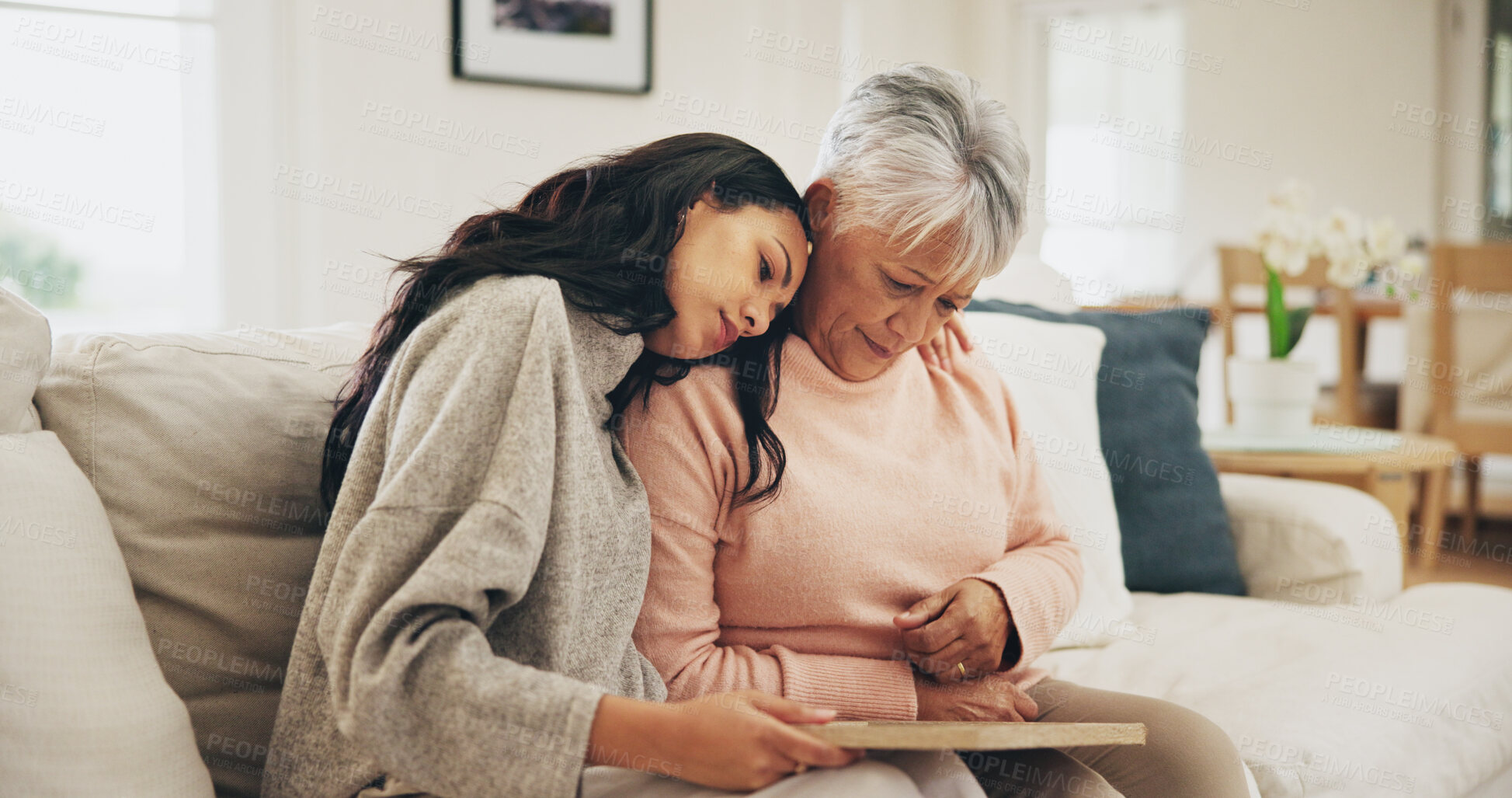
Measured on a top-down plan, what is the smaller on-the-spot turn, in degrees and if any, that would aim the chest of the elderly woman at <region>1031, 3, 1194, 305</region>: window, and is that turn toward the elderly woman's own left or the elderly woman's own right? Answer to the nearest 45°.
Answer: approximately 135° to the elderly woman's own left

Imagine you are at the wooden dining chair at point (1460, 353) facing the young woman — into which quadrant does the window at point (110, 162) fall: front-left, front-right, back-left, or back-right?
front-right

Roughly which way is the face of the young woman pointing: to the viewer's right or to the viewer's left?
to the viewer's right

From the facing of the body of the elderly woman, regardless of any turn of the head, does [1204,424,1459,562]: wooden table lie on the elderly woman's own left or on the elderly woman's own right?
on the elderly woman's own left

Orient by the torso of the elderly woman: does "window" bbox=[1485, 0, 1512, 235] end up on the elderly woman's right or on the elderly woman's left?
on the elderly woman's left

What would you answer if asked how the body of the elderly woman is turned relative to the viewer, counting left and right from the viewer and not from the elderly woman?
facing the viewer and to the right of the viewer
